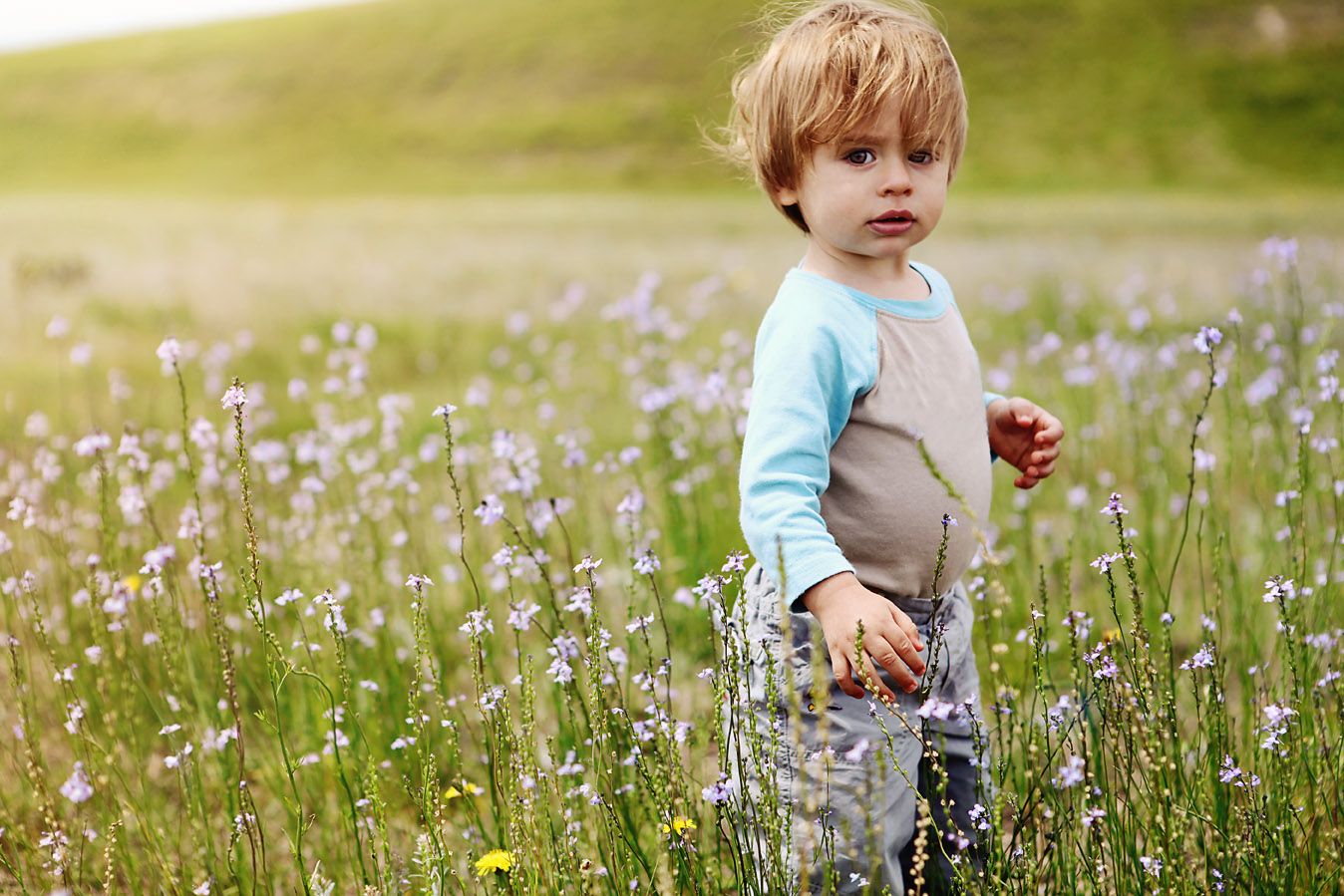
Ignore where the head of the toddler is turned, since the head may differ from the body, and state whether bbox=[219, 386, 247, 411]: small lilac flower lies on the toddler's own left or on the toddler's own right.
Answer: on the toddler's own right

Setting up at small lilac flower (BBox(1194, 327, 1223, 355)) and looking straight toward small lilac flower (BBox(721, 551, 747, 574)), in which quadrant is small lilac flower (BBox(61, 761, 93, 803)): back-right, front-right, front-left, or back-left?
front-right
